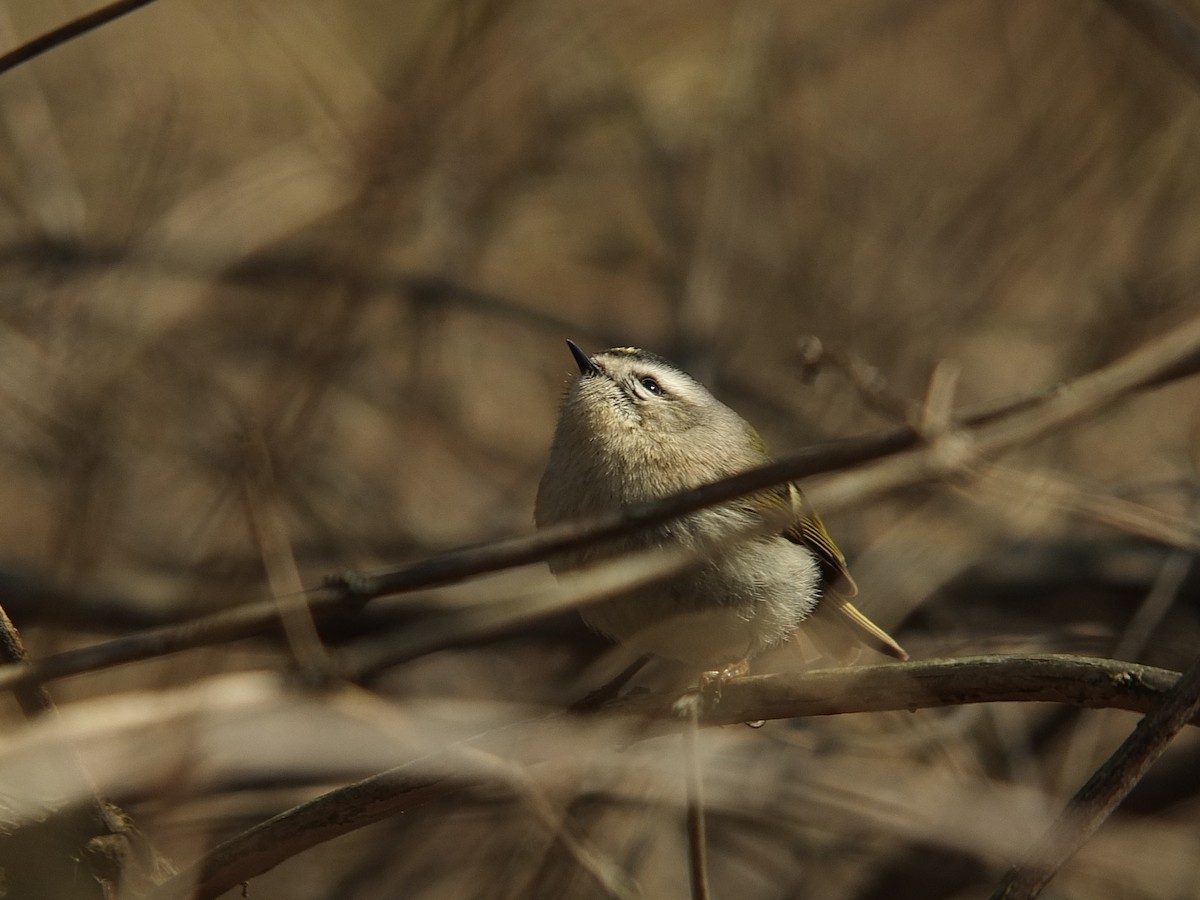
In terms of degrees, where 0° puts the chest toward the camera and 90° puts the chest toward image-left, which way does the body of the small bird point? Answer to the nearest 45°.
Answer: approximately 45°
